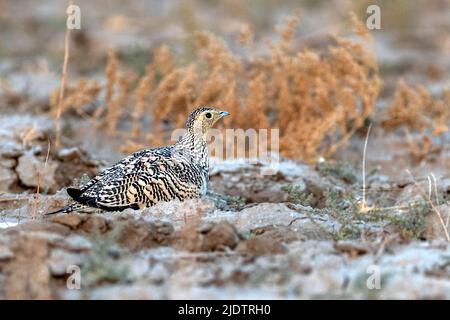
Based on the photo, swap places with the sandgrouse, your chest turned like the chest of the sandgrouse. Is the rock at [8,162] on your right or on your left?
on your left

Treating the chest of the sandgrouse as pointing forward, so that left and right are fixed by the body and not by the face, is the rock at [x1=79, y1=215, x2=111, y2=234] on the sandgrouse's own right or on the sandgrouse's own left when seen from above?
on the sandgrouse's own right

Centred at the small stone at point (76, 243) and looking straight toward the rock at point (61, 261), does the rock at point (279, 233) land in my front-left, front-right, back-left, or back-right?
back-left

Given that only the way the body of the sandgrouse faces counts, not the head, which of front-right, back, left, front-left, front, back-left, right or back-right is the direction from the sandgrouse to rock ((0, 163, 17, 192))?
back-left

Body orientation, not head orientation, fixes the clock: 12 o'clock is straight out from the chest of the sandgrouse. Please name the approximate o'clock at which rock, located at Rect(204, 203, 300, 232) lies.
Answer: The rock is roughly at 1 o'clock from the sandgrouse.

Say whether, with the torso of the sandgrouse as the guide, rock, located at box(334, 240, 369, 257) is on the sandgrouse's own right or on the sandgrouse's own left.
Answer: on the sandgrouse's own right

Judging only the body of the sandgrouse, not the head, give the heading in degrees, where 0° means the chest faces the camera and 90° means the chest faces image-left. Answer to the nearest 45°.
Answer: approximately 270°

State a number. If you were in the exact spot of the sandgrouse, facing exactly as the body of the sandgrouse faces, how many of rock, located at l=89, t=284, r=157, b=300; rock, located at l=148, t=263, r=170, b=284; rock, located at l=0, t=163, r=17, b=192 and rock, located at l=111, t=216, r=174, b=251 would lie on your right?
3

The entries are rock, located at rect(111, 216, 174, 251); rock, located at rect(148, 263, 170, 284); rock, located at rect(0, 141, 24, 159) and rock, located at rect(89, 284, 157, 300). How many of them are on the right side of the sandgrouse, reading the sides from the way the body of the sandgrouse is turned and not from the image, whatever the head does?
3

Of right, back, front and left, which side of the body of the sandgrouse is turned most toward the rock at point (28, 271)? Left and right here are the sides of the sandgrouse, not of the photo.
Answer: right
